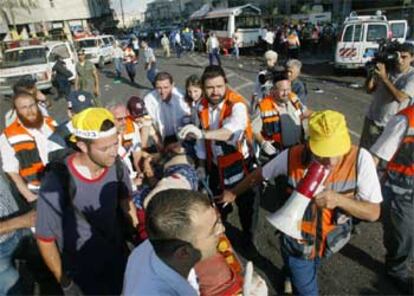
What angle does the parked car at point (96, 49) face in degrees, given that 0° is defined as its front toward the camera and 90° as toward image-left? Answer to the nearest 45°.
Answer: approximately 45°

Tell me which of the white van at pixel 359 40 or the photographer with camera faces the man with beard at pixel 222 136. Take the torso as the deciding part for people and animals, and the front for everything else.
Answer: the photographer with camera

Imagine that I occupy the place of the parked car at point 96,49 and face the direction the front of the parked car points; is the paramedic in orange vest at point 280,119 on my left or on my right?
on my left
